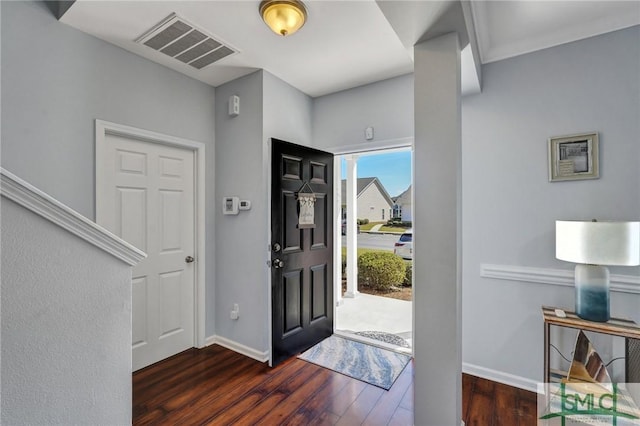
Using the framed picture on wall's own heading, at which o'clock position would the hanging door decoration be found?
The hanging door decoration is roughly at 3 o'clock from the framed picture on wall.

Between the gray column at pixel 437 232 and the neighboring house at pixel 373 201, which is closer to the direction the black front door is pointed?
the gray column

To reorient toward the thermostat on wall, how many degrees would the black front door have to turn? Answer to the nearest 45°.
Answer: approximately 135° to its right

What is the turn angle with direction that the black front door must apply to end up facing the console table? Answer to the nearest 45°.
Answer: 0° — it already faces it

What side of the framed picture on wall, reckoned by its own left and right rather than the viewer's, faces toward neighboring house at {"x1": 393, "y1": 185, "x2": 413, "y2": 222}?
right

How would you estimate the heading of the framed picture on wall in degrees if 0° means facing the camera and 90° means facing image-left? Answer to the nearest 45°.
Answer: approximately 45°

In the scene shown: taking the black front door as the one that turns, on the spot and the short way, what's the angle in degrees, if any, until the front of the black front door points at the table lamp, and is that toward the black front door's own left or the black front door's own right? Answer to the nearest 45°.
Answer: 0° — it already faces it
